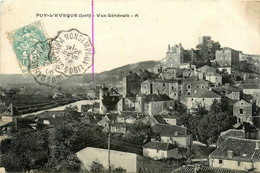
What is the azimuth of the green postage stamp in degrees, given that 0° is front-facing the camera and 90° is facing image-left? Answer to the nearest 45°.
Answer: approximately 0°
